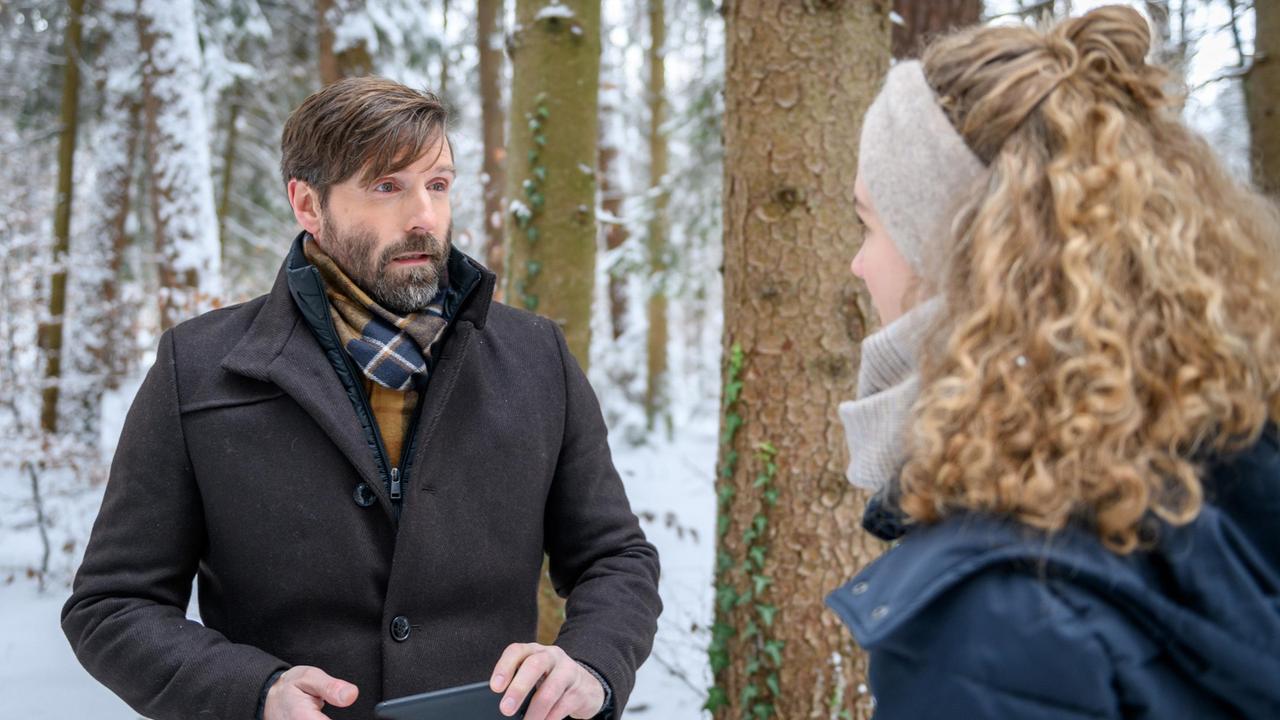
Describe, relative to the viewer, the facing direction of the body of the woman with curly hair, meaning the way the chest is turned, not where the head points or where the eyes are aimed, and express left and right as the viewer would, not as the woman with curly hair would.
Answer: facing away from the viewer and to the left of the viewer

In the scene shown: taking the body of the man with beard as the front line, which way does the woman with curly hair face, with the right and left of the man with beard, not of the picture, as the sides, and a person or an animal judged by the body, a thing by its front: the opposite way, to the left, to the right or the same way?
the opposite way

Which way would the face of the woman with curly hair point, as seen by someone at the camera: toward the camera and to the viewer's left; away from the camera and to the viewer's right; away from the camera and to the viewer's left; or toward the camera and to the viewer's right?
away from the camera and to the viewer's left

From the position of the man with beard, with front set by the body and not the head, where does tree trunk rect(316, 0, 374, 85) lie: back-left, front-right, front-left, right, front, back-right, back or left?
back

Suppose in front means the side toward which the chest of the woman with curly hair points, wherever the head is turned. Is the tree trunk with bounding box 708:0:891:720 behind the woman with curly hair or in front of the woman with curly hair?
in front

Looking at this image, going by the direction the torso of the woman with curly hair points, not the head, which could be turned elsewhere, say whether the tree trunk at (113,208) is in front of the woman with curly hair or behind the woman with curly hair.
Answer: in front

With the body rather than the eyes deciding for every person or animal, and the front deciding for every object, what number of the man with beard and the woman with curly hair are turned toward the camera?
1

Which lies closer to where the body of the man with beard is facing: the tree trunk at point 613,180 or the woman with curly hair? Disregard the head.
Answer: the woman with curly hair

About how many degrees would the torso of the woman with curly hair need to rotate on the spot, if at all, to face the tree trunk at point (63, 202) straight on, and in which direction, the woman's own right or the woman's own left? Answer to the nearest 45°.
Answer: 0° — they already face it

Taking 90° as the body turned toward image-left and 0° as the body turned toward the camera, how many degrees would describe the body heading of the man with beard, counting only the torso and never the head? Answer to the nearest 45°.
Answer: approximately 0°

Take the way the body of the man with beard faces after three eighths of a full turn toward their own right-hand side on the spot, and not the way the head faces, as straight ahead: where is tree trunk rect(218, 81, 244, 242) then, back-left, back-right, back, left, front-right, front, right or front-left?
front-right
